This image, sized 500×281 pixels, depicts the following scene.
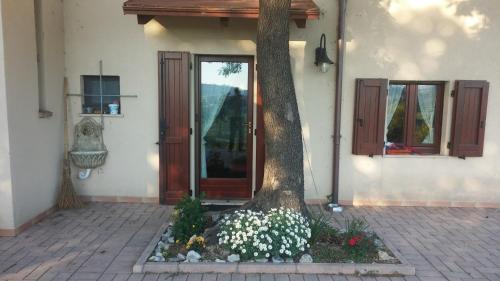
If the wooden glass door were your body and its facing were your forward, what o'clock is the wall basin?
The wall basin is roughly at 3 o'clock from the wooden glass door.

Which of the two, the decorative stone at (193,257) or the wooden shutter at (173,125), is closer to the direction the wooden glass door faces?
the decorative stone

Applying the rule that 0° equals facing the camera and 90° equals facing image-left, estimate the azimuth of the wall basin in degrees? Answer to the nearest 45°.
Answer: approximately 0°

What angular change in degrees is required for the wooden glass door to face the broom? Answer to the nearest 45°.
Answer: approximately 90° to its right

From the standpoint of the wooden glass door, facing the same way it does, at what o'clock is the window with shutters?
The window with shutters is roughly at 9 o'clock from the wooden glass door.

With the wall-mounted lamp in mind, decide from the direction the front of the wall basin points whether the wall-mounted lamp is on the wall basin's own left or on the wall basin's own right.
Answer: on the wall basin's own left

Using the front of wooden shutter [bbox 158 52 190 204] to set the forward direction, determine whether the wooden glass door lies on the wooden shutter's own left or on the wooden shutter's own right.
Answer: on the wooden shutter's own left

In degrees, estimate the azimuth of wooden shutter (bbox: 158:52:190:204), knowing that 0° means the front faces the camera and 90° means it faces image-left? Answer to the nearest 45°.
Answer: approximately 0°

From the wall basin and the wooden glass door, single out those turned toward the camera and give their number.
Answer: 2

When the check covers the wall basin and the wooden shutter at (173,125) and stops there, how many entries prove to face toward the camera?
2

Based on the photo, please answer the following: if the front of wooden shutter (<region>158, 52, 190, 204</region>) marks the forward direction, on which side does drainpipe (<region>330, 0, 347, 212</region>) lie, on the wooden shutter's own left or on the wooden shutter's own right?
on the wooden shutter's own left

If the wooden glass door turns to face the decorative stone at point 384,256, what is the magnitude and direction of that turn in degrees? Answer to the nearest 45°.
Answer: approximately 45° to its left

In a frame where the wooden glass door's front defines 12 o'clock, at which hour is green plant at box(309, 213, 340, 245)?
The green plant is roughly at 11 o'clock from the wooden glass door.
